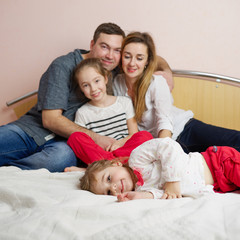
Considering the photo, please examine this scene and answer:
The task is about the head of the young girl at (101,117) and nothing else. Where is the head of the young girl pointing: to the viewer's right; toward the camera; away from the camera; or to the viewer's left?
toward the camera

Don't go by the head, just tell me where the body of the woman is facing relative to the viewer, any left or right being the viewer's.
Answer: facing the viewer and to the left of the viewer

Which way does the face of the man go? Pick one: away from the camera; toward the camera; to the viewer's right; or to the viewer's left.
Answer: toward the camera

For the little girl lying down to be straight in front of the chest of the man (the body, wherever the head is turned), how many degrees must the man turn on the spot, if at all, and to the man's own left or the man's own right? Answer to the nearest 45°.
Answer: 0° — they already face them

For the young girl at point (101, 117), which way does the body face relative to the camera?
toward the camera

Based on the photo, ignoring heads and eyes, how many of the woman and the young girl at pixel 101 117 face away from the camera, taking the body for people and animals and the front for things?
0

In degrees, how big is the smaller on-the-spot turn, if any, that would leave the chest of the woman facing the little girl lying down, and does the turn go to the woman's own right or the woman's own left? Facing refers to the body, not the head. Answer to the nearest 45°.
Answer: approximately 45° to the woman's own left

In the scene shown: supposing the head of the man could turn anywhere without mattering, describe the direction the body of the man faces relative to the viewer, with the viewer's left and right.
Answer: facing the viewer and to the right of the viewer

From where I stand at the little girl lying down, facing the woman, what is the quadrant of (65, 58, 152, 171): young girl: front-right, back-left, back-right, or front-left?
front-left

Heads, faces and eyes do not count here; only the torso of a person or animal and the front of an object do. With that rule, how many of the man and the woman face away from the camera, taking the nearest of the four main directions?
0
